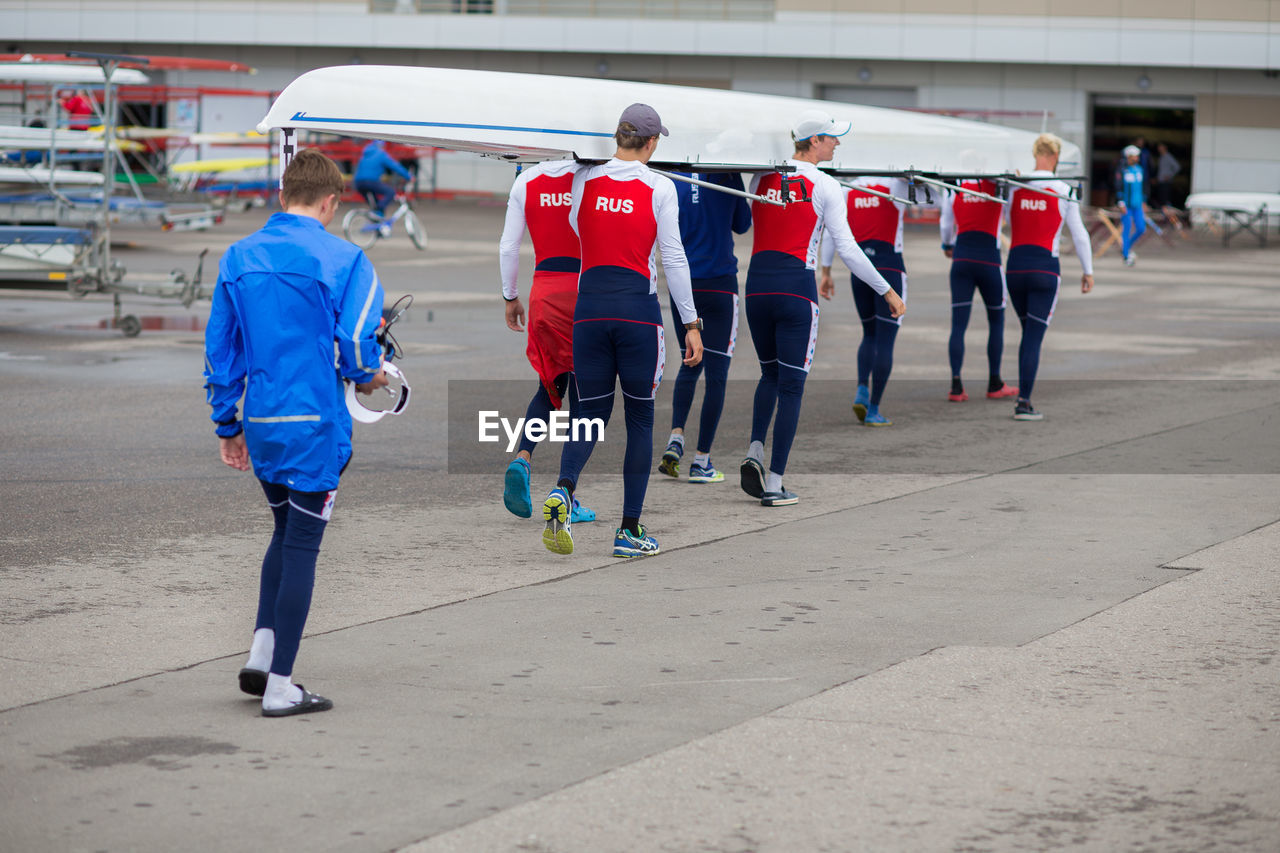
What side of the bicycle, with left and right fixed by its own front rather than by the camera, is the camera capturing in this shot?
right

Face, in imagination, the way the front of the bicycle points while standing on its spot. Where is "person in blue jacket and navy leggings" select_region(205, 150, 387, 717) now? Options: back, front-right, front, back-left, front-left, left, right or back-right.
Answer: right

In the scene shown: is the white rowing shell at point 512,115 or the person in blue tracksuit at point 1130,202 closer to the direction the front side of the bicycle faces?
the person in blue tracksuit

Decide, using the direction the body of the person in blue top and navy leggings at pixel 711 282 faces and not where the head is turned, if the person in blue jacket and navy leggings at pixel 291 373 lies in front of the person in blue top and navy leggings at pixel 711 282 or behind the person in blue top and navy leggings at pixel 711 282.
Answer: behind

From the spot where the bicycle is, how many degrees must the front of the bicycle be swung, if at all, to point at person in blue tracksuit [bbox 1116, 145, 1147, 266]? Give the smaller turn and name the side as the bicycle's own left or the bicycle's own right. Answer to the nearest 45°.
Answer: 0° — it already faces them

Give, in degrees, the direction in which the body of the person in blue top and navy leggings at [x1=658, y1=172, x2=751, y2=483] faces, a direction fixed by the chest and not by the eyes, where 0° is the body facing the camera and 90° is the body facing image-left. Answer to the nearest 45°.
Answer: approximately 225°

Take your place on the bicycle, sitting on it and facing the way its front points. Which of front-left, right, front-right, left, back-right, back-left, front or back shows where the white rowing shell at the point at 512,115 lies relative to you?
right

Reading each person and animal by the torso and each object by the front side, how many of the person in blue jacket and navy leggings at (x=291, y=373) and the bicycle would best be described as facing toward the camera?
0

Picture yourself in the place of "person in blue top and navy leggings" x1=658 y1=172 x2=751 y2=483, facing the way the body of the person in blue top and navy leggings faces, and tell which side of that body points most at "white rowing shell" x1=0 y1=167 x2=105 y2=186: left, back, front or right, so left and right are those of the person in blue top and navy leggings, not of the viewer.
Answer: left

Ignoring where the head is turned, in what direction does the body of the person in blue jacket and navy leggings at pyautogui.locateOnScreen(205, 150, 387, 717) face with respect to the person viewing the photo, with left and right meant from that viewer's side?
facing away from the viewer and to the right of the viewer

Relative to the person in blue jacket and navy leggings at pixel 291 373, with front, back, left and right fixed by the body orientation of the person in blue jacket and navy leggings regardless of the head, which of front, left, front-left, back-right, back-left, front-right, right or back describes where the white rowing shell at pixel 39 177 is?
front-left

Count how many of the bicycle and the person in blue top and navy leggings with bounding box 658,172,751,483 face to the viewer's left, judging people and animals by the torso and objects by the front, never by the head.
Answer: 0

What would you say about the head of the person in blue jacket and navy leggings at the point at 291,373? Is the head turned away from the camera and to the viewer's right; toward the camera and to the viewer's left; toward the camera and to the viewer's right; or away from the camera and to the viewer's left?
away from the camera and to the viewer's right
